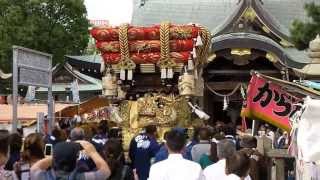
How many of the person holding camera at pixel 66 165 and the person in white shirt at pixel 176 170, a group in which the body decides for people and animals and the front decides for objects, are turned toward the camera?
0

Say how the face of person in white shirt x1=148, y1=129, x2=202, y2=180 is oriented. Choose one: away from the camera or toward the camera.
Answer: away from the camera

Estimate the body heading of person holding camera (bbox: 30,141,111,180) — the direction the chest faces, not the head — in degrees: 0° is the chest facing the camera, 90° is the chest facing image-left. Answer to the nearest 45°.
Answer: approximately 180°

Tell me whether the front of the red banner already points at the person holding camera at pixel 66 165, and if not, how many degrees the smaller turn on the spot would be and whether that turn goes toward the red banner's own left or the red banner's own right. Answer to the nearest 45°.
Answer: approximately 45° to the red banner's own right

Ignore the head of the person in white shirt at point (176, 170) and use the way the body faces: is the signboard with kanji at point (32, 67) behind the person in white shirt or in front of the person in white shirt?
in front

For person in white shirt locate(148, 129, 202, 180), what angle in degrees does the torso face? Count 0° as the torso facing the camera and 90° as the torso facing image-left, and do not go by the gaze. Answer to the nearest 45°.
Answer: approximately 180°

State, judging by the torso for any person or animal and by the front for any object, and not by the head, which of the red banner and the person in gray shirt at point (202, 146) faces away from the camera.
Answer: the person in gray shirt

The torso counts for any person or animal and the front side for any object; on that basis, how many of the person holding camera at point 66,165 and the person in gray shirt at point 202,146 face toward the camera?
0

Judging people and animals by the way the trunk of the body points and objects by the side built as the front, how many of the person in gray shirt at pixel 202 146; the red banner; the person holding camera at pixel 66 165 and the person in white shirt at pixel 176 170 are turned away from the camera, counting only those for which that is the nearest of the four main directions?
3

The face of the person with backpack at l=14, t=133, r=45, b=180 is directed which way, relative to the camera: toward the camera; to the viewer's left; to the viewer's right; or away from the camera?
away from the camera
